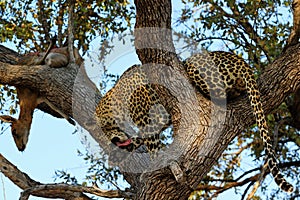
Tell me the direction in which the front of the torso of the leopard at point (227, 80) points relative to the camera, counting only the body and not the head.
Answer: to the viewer's left
